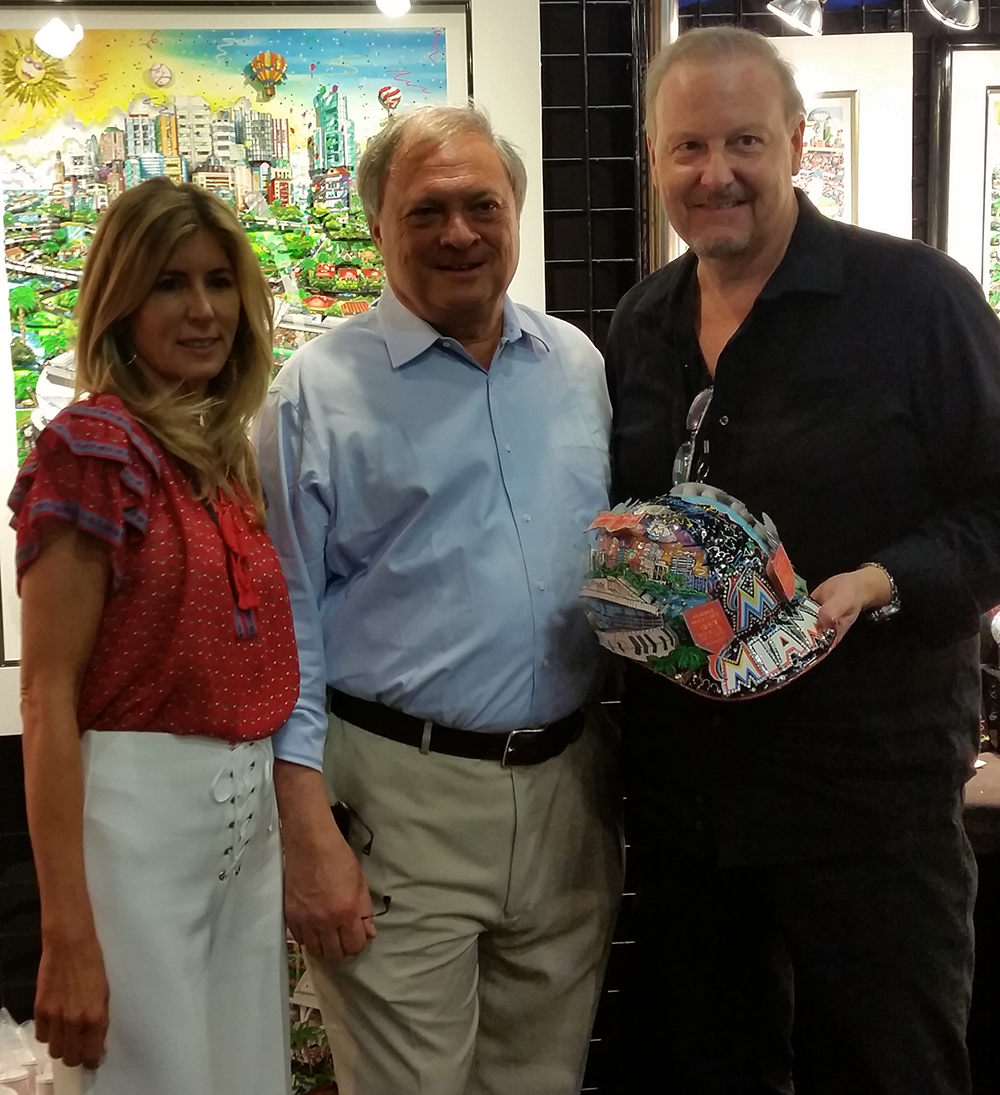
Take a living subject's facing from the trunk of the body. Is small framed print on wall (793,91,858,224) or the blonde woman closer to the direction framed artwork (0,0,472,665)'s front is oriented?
the blonde woman

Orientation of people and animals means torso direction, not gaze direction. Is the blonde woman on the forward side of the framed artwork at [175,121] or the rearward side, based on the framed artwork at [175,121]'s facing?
on the forward side

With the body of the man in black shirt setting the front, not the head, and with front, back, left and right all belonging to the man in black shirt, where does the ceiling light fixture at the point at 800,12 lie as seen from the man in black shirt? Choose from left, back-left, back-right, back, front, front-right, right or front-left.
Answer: back-right

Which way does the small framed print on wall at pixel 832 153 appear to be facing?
toward the camera

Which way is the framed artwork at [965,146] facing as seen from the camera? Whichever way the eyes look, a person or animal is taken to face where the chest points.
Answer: toward the camera

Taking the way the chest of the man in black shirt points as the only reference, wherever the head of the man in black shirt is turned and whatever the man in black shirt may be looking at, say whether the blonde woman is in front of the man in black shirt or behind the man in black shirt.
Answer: in front

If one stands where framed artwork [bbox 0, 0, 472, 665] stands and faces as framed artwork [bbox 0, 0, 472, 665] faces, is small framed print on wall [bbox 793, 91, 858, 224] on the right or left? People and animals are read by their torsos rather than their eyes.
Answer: on its left

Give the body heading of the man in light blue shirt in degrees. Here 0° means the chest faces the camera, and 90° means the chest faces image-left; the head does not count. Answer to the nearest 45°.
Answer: approximately 315°

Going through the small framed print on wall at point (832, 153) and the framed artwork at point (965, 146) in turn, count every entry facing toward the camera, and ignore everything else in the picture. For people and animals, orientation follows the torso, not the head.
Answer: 2

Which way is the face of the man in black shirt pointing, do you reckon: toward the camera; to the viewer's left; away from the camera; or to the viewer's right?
toward the camera

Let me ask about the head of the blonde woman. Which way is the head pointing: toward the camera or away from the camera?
toward the camera
